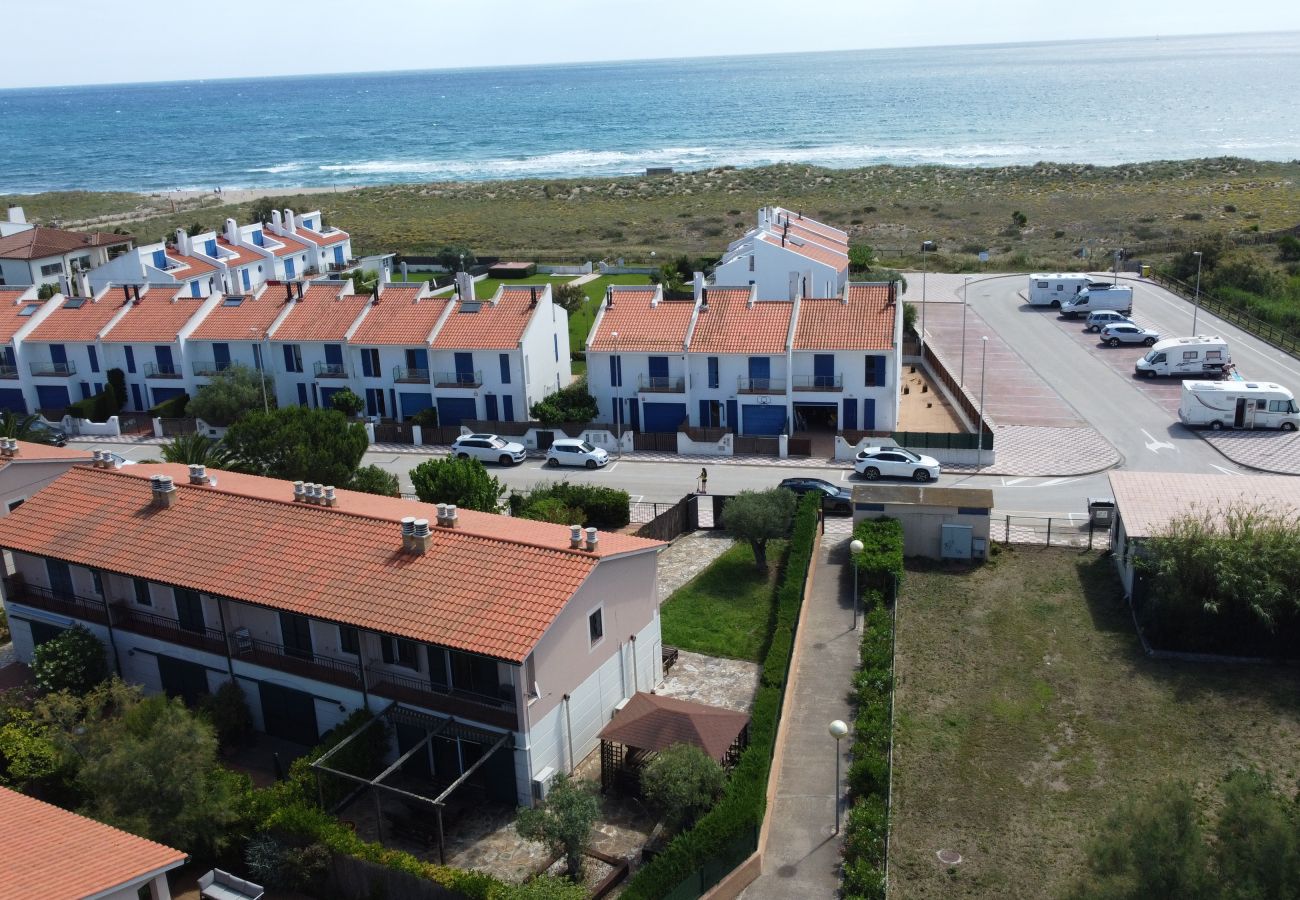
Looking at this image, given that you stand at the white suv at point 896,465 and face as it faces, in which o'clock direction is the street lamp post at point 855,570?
The street lamp post is roughly at 3 o'clock from the white suv.

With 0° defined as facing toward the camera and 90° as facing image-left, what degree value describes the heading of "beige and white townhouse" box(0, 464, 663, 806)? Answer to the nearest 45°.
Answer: approximately 45°

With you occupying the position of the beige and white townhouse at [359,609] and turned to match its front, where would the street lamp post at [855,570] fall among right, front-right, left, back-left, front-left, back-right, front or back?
back-left

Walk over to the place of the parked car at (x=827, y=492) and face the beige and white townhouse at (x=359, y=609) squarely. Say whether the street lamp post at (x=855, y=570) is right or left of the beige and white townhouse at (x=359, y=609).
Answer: left

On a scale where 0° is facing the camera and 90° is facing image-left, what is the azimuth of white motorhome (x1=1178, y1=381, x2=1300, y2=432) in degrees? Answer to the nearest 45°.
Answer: approximately 270°

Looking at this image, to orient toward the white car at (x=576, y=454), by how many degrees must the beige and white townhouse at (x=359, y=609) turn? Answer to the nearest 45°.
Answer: approximately 180°

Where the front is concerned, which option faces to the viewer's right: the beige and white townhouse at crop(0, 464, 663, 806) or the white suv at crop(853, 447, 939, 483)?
the white suv

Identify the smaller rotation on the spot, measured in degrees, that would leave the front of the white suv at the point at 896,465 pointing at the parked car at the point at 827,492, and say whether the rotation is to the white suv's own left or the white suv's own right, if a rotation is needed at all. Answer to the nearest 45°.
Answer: approximately 135° to the white suv's own right

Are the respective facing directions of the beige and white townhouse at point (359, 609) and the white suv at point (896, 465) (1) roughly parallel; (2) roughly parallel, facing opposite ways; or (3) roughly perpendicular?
roughly perpendicular

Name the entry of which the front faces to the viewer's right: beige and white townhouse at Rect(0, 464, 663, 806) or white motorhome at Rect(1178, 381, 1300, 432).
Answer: the white motorhome

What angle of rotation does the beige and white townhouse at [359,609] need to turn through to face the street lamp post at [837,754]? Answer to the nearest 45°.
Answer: approximately 90° to its left

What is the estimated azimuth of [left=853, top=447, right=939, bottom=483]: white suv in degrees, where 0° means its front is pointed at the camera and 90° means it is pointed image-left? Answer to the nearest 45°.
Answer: approximately 270°

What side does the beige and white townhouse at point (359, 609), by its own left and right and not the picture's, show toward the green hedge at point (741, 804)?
left
